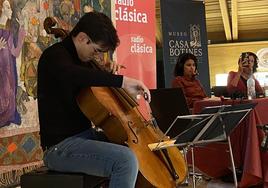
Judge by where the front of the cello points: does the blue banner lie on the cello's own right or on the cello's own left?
on the cello's own left

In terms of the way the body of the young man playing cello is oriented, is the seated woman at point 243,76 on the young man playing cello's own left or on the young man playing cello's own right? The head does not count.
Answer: on the young man playing cello's own left

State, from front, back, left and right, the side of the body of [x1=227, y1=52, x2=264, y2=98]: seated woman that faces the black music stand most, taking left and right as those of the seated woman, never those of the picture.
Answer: front

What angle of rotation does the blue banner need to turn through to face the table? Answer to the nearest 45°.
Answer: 0° — it already faces it

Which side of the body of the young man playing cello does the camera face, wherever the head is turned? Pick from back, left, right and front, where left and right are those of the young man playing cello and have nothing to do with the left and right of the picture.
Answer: right

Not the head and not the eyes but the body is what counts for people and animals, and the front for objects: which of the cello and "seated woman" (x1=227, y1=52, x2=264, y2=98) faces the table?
the seated woman

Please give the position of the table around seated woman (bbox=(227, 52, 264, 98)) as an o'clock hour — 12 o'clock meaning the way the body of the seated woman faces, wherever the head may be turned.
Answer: The table is roughly at 12 o'clock from the seated woman.

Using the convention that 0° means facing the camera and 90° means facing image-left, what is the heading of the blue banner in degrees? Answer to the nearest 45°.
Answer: approximately 0°

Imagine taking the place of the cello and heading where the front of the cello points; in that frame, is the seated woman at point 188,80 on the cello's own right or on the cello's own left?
on the cello's own left

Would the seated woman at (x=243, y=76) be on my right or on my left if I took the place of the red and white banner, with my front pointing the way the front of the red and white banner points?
on my left

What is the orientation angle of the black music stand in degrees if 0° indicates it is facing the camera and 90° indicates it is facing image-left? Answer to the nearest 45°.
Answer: approximately 135°

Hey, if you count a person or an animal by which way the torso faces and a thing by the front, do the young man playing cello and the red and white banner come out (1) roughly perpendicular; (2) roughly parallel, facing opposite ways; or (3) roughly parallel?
roughly perpendicular

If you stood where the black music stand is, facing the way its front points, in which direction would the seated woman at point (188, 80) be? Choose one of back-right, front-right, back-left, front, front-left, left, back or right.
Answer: front-right
